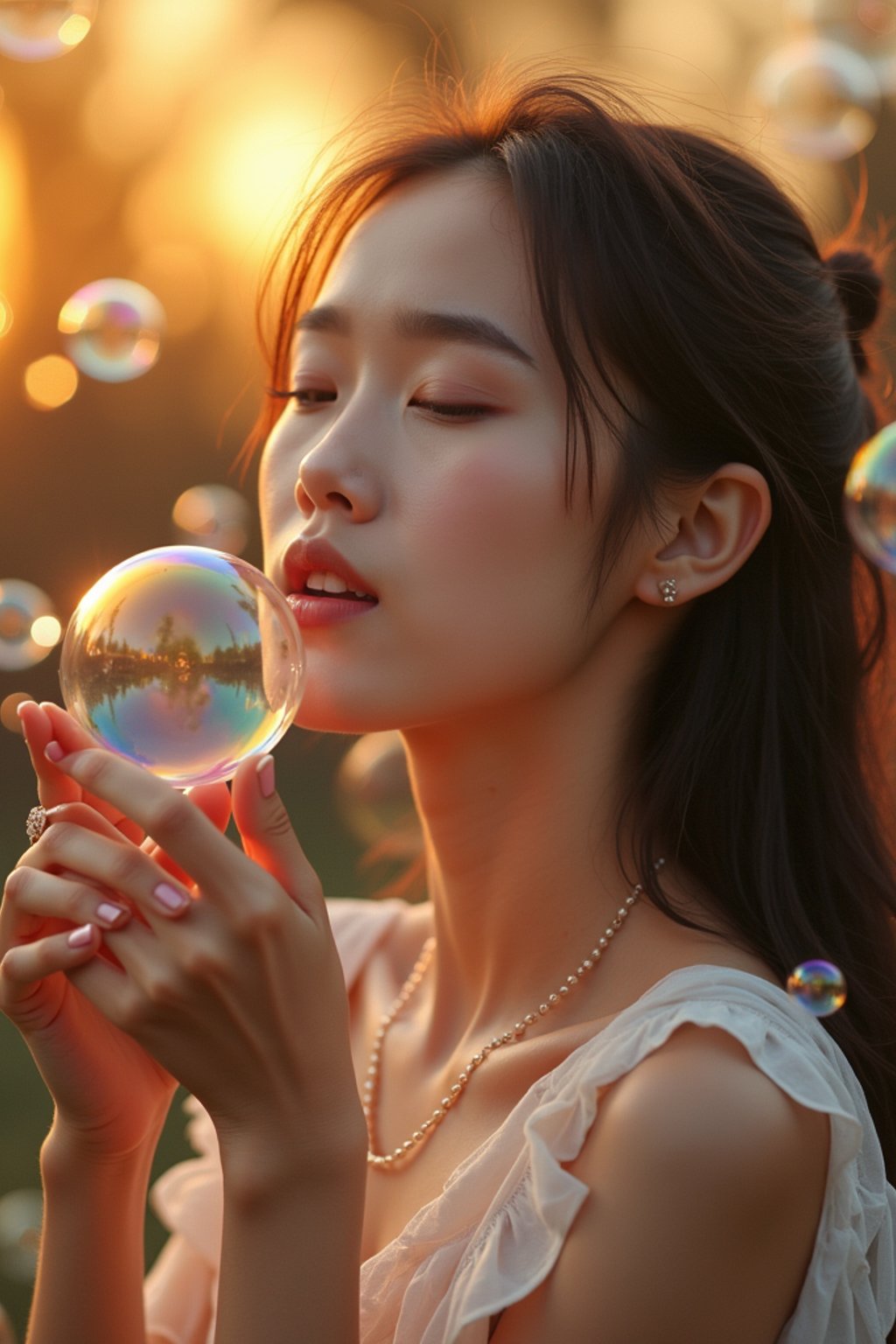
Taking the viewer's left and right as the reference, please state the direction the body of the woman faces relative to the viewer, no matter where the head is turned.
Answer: facing the viewer and to the left of the viewer

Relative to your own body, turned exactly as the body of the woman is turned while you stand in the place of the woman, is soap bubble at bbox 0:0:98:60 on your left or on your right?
on your right

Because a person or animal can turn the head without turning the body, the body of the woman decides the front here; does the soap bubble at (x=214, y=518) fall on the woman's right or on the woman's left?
on the woman's right

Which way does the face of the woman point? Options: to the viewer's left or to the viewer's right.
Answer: to the viewer's left

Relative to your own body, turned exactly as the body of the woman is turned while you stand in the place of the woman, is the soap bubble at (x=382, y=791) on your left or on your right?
on your right

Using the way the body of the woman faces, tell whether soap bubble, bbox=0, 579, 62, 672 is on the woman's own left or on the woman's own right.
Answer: on the woman's own right

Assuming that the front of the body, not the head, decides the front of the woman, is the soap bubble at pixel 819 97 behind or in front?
behind

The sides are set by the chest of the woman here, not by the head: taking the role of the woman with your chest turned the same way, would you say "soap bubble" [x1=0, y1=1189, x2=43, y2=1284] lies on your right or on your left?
on your right
